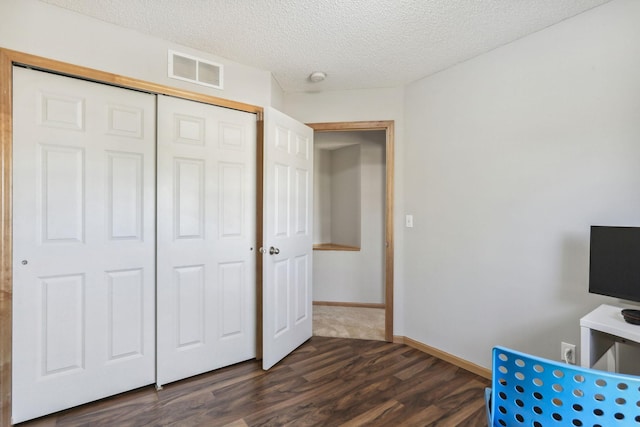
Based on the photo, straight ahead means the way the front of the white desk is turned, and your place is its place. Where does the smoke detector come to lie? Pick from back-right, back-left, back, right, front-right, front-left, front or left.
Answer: front-right

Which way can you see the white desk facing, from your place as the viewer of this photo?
facing the viewer and to the left of the viewer

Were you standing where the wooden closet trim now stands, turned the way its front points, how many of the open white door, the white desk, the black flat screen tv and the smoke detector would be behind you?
0

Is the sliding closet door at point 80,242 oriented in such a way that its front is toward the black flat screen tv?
yes

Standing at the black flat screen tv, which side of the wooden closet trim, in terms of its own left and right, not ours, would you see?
front

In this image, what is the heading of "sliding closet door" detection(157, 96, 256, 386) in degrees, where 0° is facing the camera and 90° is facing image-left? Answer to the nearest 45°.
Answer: approximately 315°

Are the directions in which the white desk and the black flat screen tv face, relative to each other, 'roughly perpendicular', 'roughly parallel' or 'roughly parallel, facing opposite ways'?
roughly parallel

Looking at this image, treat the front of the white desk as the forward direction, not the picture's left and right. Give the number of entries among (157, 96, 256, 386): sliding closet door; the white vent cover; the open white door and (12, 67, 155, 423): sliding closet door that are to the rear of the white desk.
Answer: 0

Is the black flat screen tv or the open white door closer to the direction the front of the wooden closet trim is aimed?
the black flat screen tv

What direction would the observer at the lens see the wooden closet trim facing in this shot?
facing the viewer and to the right of the viewer

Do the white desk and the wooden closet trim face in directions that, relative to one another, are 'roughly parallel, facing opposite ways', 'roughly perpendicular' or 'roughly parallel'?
roughly parallel, facing opposite ways

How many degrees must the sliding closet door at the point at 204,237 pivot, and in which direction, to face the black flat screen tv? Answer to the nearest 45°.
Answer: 0° — it already faces it

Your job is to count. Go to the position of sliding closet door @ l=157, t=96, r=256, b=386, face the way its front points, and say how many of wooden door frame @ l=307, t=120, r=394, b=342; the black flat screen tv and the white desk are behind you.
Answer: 0

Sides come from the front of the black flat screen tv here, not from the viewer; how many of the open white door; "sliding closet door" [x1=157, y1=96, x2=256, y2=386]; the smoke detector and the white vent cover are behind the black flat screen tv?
0

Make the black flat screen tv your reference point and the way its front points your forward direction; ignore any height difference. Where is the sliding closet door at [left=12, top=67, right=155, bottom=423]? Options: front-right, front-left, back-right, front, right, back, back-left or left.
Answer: front

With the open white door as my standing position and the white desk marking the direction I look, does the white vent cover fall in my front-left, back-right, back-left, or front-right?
back-right

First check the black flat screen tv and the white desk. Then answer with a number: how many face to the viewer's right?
0
